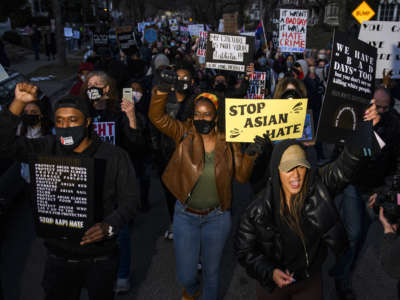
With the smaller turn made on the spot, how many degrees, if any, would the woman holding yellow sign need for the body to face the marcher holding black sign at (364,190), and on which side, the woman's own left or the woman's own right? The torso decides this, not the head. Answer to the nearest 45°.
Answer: approximately 90° to the woman's own left

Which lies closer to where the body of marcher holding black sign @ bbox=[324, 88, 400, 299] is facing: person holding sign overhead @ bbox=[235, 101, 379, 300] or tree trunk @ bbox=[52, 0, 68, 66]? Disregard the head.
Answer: the person holding sign overhead

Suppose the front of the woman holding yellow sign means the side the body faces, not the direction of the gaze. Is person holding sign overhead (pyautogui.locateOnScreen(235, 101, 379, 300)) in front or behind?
in front

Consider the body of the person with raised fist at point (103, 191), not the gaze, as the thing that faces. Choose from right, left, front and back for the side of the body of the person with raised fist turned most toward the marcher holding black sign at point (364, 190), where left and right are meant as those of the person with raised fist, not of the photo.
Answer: left

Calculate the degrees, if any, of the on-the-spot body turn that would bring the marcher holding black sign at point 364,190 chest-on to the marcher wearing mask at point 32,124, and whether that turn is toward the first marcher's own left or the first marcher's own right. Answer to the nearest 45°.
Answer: approximately 45° to the first marcher's own right

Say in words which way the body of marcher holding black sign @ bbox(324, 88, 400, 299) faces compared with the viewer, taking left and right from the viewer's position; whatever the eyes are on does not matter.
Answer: facing the viewer and to the left of the viewer

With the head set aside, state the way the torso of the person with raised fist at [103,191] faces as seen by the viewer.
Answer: toward the camera

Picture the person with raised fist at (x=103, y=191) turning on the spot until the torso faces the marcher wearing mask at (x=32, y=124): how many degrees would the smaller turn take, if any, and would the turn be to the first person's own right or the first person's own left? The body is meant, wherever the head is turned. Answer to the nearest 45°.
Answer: approximately 180°

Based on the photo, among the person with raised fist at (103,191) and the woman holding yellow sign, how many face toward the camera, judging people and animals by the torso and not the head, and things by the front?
2
